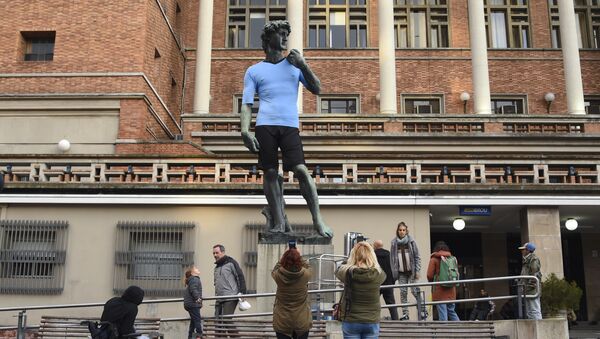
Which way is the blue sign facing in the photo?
toward the camera

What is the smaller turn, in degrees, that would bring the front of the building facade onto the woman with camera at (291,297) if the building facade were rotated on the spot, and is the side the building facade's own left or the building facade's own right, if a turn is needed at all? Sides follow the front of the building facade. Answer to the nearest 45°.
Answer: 0° — it already faces them

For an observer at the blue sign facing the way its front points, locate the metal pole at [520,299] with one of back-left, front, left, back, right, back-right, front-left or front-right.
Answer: front

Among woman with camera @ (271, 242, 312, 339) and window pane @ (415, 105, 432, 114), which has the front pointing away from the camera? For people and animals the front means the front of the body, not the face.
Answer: the woman with camera

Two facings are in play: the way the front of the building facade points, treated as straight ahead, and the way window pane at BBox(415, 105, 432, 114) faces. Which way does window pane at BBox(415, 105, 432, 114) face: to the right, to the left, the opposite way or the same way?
the same way

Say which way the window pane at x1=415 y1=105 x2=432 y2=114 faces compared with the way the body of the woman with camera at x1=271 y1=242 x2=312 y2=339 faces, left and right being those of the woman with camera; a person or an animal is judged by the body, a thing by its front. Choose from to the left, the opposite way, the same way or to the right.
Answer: the opposite way

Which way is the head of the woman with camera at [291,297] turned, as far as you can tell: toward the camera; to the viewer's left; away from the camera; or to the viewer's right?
away from the camera

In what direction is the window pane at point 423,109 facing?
toward the camera

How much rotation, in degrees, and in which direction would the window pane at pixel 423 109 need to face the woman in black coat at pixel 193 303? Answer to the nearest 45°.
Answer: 0° — it already faces them

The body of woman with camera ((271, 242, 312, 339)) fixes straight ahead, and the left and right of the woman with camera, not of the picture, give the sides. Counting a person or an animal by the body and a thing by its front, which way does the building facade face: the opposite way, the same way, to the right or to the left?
the opposite way

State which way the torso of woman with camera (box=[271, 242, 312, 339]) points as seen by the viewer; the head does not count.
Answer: away from the camera

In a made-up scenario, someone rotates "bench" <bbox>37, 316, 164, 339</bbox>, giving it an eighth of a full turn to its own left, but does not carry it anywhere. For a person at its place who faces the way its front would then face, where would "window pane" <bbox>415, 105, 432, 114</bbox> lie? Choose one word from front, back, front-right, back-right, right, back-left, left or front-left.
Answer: left

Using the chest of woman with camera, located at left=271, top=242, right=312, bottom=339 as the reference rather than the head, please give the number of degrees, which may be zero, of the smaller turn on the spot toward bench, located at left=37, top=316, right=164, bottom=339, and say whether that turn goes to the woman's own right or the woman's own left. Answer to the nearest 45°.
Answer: approximately 45° to the woman's own left

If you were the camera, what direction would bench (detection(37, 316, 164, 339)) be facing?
facing the viewer

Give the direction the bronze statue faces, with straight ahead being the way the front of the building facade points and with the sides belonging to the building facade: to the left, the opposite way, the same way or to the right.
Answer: the same way

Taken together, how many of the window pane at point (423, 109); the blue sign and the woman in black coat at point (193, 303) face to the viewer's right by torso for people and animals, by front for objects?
1

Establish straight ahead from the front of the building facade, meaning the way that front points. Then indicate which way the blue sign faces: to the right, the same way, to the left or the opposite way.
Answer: the same way

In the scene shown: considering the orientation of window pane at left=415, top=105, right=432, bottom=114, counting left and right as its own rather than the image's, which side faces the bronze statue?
front

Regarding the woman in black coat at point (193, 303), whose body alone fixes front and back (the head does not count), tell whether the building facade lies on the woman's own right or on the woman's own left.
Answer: on the woman's own left
